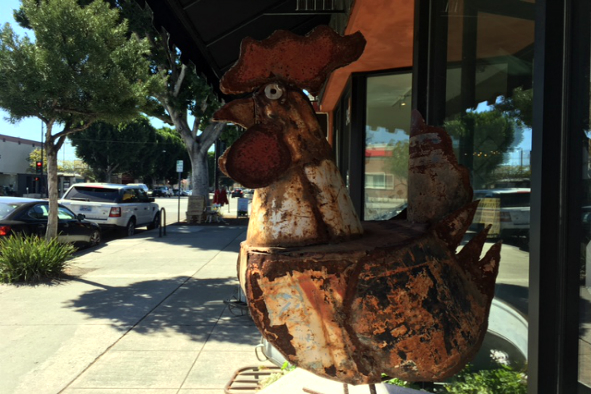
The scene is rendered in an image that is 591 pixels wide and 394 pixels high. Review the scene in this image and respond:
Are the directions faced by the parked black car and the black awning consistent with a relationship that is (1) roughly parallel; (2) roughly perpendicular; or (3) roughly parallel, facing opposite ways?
roughly perpendicular

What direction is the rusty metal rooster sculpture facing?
to the viewer's left

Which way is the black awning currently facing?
to the viewer's left

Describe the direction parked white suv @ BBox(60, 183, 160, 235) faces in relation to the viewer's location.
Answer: facing away from the viewer and to the right of the viewer

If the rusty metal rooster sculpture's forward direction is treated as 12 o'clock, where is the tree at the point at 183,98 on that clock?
The tree is roughly at 2 o'clock from the rusty metal rooster sculpture.

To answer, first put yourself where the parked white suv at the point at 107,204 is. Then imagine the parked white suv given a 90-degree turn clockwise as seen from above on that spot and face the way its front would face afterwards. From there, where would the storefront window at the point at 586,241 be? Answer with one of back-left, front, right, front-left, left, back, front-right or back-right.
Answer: front-right

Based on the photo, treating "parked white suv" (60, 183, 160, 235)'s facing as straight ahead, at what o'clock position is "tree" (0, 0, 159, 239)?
The tree is roughly at 5 o'clock from the parked white suv.

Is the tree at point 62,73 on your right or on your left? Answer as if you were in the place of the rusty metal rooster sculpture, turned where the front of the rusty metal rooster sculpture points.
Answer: on your right
